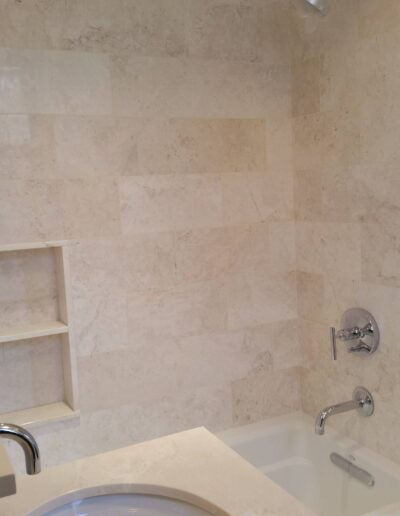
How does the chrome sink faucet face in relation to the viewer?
to the viewer's right

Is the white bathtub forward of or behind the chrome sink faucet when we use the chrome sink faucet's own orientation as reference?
forward

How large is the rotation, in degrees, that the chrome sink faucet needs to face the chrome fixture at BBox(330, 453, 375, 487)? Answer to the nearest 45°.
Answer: approximately 45° to its left

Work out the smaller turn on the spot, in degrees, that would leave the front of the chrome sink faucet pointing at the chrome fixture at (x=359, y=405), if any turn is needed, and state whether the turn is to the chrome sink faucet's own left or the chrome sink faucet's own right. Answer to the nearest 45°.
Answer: approximately 45° to the chrome sink faucet's own left

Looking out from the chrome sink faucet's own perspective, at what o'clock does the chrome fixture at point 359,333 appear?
The chrome fixture is roughly at 11 o'clock from the chrome sink faucet.

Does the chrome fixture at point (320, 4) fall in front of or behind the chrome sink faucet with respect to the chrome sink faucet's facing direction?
in front
